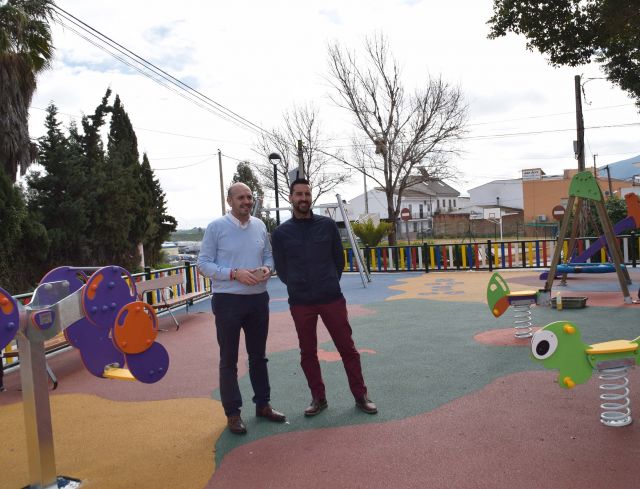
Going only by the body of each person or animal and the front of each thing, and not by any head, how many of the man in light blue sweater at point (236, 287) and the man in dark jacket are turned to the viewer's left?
0

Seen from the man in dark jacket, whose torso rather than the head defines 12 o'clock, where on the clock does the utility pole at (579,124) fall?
The utility pole is roughly at 7 o'clock from the man in dark jacket.

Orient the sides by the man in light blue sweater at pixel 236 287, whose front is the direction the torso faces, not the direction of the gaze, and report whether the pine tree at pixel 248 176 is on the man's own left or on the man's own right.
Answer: on the man's own left

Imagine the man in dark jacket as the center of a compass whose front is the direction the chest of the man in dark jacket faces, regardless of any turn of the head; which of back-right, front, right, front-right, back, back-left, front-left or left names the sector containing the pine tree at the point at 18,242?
back-right

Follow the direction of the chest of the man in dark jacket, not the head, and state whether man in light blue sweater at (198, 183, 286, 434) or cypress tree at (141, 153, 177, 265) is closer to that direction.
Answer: the man in light blue sweater

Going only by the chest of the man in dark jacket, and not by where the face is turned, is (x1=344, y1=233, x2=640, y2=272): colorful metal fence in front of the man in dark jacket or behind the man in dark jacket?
behind
